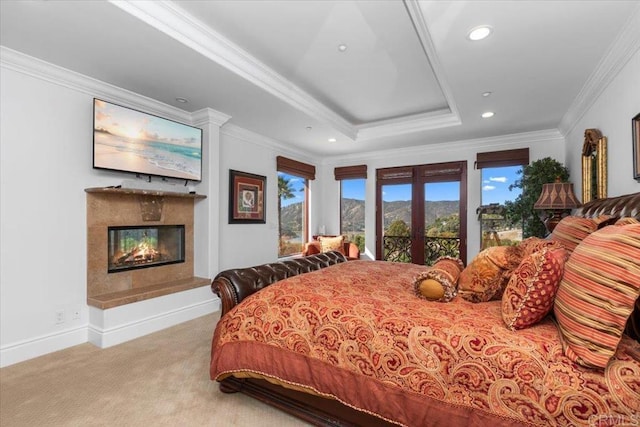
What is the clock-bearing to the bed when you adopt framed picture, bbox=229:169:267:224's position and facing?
The bed is roughly at 1 o'clock from the framed picture.

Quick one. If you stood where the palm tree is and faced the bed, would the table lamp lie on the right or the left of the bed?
left

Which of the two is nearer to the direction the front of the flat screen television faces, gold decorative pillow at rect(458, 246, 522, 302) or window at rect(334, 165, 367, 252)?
the gold decorative pillow

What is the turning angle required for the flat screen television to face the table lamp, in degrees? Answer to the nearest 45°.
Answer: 0° — it already faces it

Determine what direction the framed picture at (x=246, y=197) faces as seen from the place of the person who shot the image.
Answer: facing the viewer and to the right of the viewer

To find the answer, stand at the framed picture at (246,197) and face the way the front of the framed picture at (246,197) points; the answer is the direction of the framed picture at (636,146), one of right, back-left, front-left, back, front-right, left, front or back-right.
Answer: front

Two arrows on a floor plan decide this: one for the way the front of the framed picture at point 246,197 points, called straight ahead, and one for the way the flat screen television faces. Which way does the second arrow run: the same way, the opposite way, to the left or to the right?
the same way

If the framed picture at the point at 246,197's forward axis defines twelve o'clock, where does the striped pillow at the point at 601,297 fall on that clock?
The striped pillow is roughly at 1 o'clock from the framed picture.

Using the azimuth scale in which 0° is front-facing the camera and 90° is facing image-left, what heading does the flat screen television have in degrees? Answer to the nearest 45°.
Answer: approximately 315°

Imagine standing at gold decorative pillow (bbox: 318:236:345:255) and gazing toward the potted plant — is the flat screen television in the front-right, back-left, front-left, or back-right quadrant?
back-right

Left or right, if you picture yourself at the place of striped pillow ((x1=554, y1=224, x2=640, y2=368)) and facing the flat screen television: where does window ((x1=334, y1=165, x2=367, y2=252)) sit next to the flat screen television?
right

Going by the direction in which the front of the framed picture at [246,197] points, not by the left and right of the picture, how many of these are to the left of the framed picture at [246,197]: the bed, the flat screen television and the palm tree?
1

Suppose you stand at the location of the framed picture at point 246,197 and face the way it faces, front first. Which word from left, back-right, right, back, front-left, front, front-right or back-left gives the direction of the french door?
front-left

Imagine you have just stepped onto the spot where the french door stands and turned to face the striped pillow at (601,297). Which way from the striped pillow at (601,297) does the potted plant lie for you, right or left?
left
